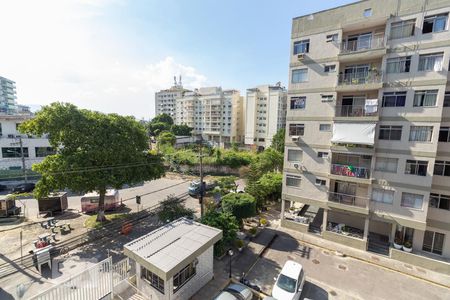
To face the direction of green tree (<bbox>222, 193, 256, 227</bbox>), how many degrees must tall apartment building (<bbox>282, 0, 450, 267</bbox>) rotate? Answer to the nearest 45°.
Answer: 0° — it already faces it

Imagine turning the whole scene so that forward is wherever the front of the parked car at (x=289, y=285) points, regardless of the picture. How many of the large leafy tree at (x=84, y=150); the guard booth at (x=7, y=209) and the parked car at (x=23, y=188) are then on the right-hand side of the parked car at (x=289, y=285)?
3

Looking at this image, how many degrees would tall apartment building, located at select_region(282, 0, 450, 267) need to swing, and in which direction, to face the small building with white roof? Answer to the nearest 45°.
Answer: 0° — it already faces it

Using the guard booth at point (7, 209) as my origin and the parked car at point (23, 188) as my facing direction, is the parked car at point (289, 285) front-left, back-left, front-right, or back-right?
back-right

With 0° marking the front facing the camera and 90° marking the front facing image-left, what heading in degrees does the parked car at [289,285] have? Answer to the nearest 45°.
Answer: approximately 0°

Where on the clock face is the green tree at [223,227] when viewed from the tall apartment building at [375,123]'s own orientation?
The green tree is roughly at 12 o'clock from the tall apartment building.

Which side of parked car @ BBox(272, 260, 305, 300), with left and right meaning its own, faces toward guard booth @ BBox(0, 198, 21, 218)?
right
